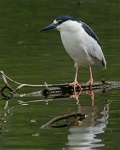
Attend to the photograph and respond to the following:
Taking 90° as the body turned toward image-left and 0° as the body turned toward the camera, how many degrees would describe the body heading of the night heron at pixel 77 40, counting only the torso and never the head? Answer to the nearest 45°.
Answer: approximately 45°
